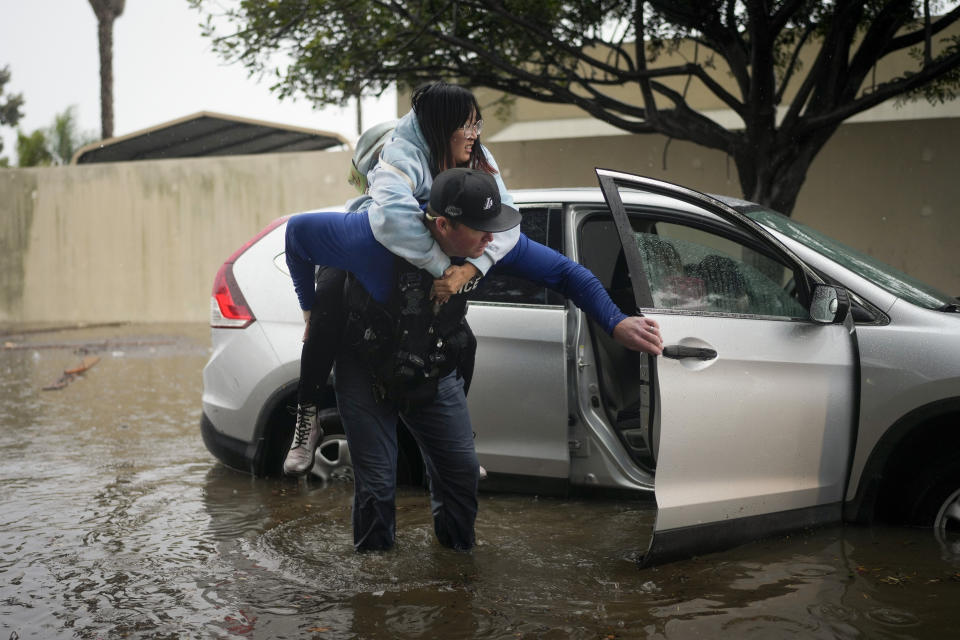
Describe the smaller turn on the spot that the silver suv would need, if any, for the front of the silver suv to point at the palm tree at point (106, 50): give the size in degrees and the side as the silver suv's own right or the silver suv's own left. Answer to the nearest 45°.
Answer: approximately 135° to the silver suv's own left

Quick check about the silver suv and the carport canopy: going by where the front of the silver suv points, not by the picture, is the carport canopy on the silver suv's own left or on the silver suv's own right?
on the silver suv's own left

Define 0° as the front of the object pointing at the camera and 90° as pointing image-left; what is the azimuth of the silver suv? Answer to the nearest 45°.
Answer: approximately 270°
